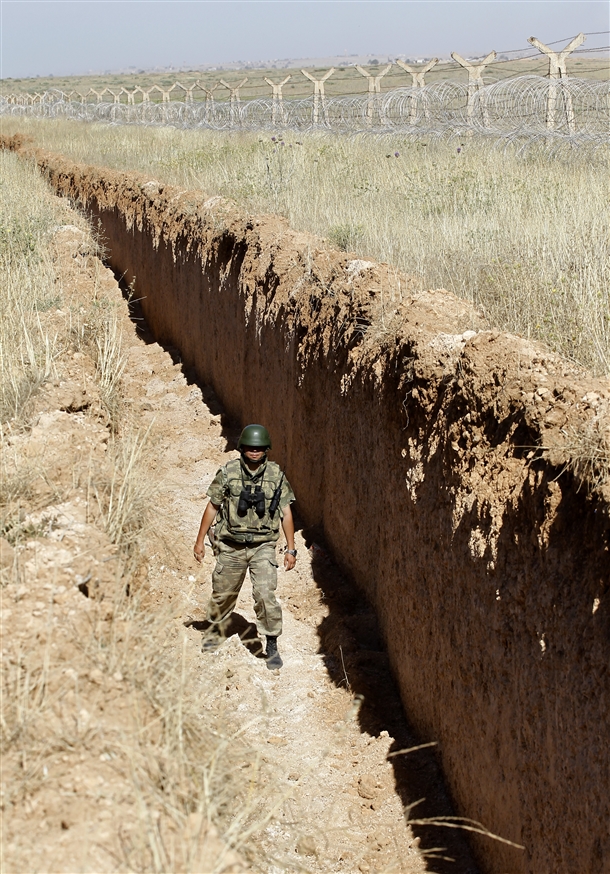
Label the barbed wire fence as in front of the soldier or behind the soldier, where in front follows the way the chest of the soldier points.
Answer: behind

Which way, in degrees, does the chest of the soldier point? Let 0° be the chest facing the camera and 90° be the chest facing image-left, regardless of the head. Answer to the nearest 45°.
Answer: approximately 0°
